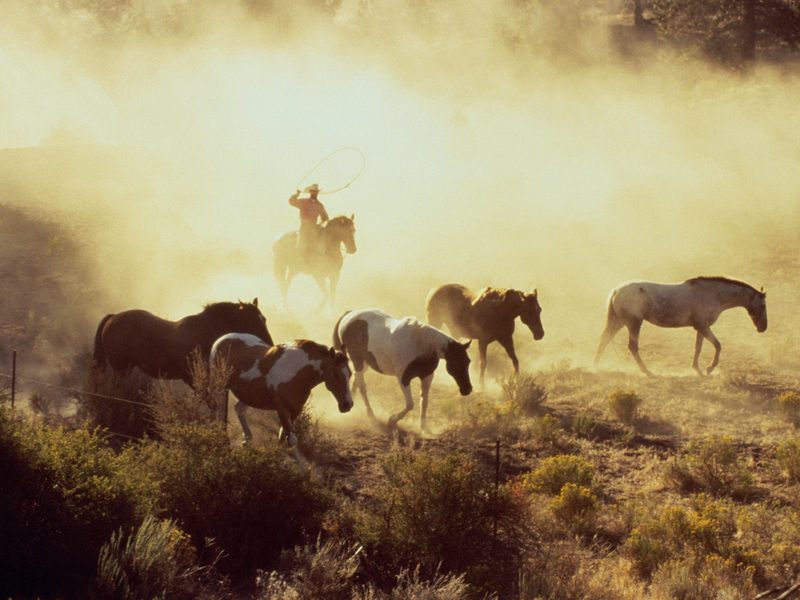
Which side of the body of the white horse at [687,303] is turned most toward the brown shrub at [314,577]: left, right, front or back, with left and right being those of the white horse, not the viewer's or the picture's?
right

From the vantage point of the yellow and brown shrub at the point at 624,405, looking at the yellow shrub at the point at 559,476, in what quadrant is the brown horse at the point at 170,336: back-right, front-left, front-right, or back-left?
front-right

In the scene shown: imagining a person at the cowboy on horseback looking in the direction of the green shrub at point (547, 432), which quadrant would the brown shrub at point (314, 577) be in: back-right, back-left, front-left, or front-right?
front-right

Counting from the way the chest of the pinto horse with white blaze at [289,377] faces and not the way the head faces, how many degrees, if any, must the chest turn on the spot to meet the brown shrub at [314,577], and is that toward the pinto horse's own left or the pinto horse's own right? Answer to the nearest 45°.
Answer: approximately 45° to the pinto horse's own right

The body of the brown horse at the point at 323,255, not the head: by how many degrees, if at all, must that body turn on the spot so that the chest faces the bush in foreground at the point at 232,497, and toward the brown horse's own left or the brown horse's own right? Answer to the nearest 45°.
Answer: approximately 90° to the brown horse's own right

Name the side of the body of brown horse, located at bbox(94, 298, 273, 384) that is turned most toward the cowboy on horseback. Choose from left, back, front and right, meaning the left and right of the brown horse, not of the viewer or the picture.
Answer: left

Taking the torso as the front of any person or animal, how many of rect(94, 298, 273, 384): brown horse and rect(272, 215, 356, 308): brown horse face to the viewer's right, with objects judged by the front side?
2

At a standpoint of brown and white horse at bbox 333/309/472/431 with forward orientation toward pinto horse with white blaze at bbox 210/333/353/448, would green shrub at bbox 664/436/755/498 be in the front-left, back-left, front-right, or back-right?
back-left

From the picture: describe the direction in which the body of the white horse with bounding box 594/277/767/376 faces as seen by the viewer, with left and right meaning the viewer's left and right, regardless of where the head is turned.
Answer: facing to the right of the viewer

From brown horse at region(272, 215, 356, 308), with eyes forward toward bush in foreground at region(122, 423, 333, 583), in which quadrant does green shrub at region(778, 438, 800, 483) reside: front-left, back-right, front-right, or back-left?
front-left

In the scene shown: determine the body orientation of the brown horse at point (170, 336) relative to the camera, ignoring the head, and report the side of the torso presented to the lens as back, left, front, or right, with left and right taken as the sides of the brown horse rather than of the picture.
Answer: right

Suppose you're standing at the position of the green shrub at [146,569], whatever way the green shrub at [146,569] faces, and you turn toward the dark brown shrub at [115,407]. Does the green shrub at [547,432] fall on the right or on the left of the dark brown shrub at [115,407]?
right

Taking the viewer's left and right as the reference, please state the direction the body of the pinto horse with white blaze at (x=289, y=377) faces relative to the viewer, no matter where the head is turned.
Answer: facing the viewer and to the right of the viewer
